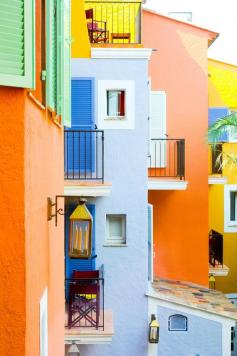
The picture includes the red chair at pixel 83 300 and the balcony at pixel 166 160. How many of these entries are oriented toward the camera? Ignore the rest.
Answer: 2

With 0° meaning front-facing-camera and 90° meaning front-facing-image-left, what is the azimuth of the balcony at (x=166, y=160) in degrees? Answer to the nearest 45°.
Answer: approximately 0°

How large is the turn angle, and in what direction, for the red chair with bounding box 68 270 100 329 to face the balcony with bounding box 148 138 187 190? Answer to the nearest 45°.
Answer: approximately 135° to its left
